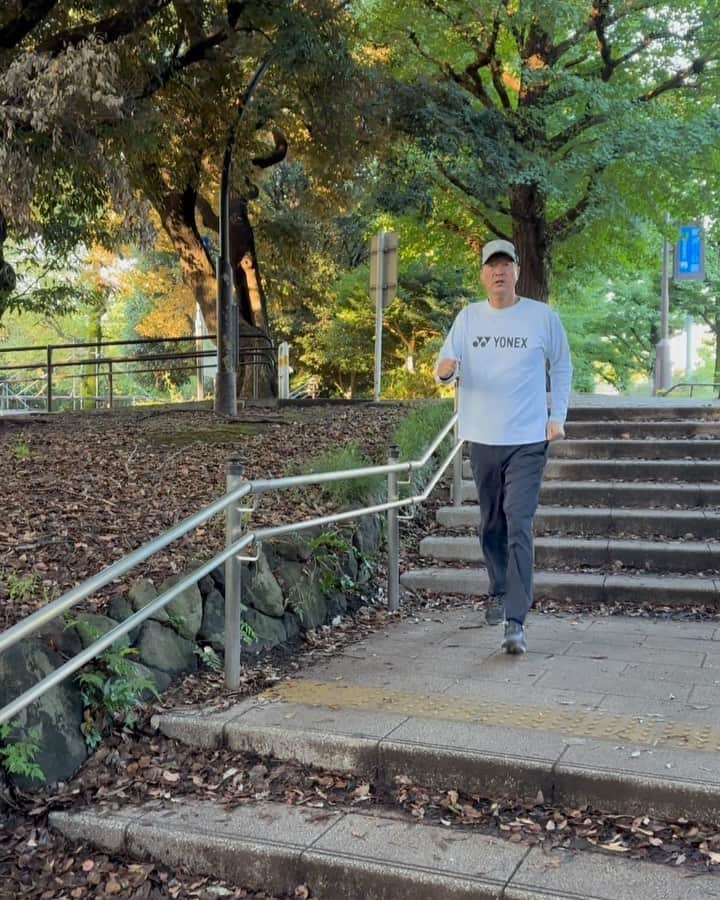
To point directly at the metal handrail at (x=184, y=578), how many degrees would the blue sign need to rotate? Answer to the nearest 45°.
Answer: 0° — it already faces it

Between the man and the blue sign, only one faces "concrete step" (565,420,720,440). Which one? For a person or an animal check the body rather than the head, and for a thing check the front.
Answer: the blue sign

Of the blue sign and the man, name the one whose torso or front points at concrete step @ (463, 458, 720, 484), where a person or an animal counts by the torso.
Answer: the blue sign

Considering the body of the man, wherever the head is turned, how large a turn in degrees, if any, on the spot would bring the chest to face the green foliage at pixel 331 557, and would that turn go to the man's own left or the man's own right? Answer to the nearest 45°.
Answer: approximately 135° to the man's own right

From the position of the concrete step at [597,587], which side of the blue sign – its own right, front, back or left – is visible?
front

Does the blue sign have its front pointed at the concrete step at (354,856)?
yes

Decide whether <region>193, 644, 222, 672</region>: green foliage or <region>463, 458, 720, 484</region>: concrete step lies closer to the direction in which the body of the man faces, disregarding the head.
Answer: the green foliage

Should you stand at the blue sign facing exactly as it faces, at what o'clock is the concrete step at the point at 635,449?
The concrete step is roughly at 12 o'clock from the blue sign.

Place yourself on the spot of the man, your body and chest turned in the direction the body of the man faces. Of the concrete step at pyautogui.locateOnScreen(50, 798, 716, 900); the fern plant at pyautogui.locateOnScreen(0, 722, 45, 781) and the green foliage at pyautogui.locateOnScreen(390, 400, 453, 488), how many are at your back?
1

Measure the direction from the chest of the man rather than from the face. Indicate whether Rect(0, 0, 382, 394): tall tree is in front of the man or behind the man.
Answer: behind

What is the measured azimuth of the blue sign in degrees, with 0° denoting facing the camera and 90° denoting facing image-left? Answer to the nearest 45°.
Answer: approximately 0°

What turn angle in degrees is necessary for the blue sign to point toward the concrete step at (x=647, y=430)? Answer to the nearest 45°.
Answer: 0° — it already faces it

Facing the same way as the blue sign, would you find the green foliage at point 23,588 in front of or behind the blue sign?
in front

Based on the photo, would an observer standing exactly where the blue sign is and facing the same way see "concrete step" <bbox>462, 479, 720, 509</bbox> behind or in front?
in front
